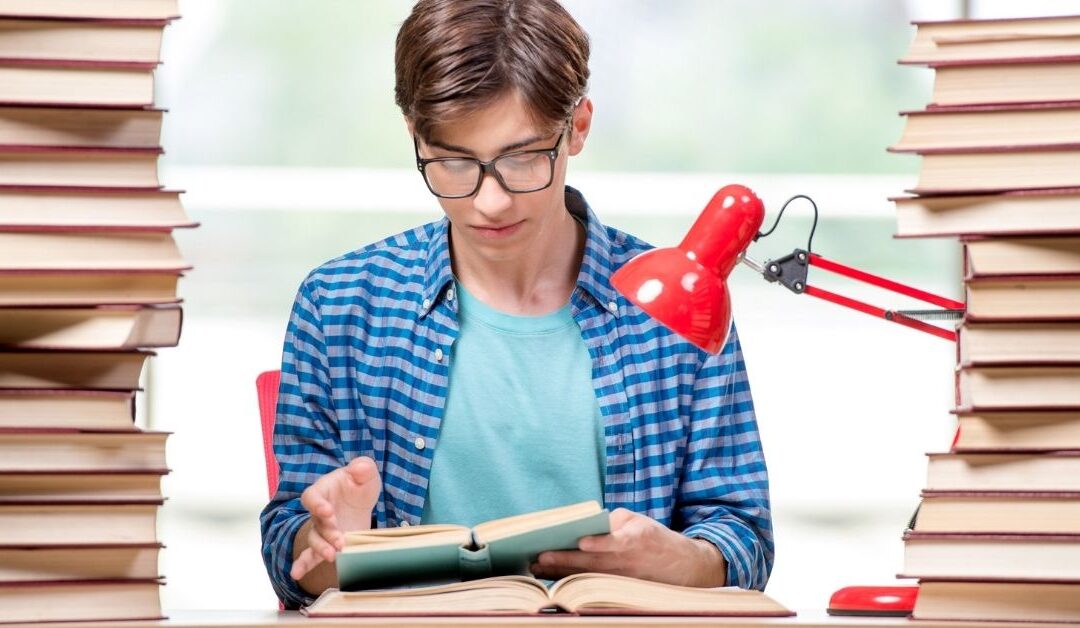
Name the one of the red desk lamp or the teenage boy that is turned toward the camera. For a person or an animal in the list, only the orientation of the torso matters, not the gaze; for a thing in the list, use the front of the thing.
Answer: the teenage boy

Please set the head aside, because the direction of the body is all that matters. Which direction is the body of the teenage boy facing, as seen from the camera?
toward the camera

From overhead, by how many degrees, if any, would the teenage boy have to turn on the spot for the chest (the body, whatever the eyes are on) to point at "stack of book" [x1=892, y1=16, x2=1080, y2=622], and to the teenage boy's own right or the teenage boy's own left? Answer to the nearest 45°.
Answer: approximately 45° to the teenage boy's own left

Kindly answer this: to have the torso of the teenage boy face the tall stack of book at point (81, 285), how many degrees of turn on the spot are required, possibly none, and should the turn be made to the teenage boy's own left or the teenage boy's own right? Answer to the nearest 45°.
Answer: approximately 45° to the teenage boy's own right

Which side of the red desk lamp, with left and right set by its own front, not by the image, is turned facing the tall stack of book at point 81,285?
front

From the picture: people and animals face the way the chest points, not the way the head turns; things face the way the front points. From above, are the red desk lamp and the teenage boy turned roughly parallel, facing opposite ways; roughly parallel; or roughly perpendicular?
roughly perpendicular

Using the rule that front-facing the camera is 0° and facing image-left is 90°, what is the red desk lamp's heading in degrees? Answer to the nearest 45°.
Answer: approximately 90°

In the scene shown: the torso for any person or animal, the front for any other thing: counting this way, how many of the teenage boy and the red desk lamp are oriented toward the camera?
1

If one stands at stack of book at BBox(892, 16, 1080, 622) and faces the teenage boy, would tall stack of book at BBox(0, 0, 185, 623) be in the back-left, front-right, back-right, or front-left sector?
front-left
